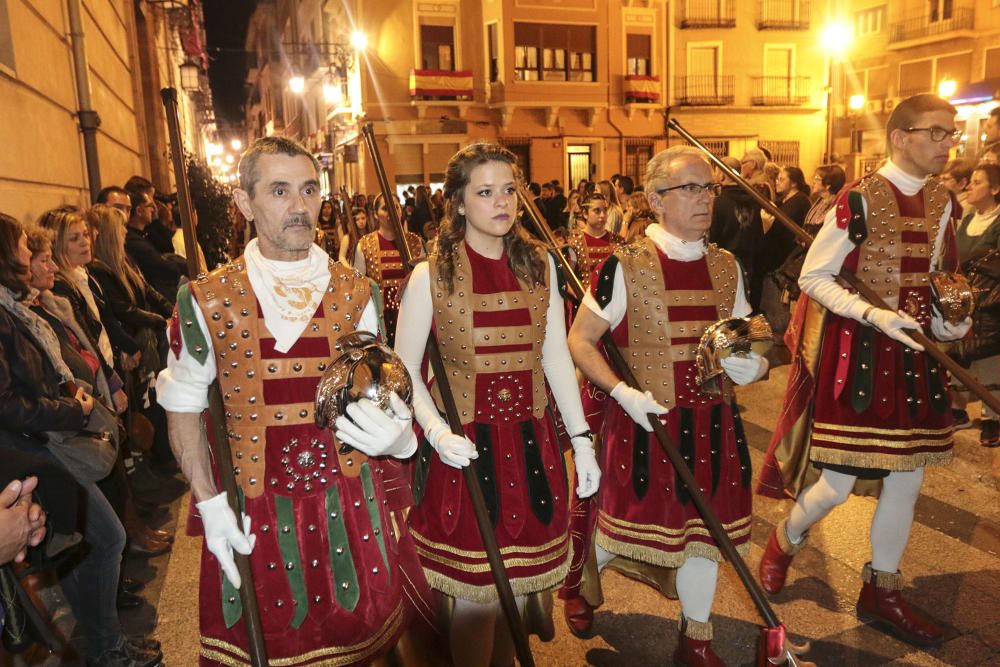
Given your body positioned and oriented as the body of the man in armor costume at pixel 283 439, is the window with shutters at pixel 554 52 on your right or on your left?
on your left

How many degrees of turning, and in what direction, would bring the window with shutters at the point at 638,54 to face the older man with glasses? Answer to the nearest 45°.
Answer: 0° — it already faces them

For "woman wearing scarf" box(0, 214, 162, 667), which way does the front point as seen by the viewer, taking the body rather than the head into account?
to the viewer's right

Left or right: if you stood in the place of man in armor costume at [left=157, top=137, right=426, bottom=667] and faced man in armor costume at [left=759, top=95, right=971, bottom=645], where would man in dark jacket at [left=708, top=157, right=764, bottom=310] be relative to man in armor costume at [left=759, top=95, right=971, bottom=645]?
left

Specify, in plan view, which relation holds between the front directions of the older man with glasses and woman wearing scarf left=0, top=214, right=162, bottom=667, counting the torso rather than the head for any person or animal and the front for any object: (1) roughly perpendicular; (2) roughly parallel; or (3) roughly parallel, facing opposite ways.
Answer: roughly perpendicular

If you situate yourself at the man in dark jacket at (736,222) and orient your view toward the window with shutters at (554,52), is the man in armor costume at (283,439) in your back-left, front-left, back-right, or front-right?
back-left

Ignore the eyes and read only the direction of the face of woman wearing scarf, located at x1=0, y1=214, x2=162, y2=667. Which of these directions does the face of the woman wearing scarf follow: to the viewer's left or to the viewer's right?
to the viewer's right

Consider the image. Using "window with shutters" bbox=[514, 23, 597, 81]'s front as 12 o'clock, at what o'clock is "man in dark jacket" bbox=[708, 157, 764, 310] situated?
The man in dark jacket is roughly at 12 o'clock from the window with shutters.

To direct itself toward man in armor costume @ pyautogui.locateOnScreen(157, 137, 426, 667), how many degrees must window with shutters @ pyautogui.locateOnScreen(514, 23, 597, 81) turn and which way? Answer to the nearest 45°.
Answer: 0° — it already faces them

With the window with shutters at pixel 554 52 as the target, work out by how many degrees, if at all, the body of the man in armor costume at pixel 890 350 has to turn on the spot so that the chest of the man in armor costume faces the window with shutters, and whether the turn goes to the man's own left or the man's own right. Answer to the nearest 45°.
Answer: approximately 180°
